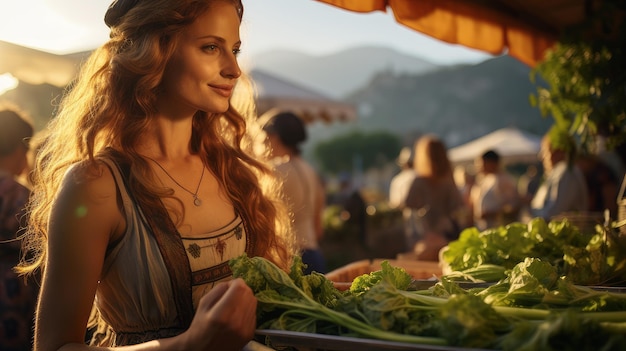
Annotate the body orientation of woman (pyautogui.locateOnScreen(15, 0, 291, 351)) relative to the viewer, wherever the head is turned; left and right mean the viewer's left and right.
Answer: facing the viewer and to the right of the viewer

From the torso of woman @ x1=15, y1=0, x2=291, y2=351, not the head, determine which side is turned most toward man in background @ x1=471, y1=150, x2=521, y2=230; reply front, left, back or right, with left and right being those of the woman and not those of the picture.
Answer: left

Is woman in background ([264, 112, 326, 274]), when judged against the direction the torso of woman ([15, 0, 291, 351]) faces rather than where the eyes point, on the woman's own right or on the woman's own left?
on the woman's own left

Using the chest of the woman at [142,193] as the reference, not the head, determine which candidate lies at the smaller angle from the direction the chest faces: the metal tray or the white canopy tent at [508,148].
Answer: the metal tray

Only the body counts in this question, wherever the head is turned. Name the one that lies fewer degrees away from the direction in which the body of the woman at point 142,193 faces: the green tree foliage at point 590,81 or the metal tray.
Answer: the metal tray

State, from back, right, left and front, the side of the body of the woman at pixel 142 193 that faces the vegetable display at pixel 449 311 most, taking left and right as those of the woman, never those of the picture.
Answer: front

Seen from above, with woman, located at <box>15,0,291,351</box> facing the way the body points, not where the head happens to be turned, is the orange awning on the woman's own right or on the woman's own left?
on the woman's own left

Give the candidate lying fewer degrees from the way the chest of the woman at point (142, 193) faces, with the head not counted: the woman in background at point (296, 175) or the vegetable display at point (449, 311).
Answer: the vegetable display

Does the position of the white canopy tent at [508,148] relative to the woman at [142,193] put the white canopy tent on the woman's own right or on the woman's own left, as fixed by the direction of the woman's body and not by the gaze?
on the woman's own left

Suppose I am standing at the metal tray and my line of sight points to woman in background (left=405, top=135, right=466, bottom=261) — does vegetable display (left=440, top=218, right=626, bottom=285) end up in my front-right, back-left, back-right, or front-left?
front-right

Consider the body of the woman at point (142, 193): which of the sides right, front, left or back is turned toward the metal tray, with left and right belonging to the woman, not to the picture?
front

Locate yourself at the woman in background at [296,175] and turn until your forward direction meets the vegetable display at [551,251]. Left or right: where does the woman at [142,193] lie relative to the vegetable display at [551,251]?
right
